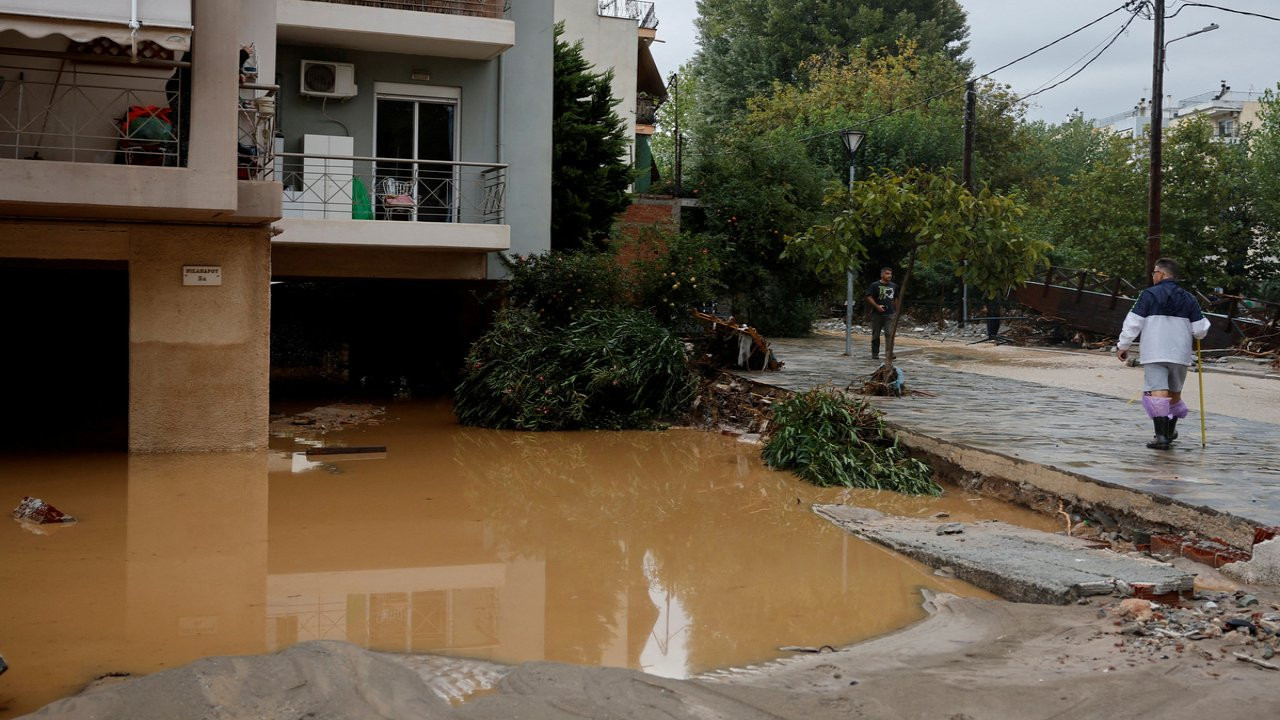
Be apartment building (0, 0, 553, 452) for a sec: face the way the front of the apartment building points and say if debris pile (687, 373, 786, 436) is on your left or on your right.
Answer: on your left

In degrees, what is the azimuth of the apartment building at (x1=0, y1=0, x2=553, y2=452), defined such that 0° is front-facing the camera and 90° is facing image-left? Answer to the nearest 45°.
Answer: approximately 0°

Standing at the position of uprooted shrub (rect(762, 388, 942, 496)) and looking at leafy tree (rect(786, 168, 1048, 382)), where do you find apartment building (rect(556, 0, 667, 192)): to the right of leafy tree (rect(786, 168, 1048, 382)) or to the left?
left

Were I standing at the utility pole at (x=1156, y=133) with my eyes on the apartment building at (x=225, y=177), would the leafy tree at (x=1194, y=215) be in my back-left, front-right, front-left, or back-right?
back-right

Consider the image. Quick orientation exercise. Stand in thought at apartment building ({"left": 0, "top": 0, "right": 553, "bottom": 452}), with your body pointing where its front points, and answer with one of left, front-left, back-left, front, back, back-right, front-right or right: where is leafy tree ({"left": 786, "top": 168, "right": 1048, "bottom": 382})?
left

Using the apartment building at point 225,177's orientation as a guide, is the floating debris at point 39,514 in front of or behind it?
in front

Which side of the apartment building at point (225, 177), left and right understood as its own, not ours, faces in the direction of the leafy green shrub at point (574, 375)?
left

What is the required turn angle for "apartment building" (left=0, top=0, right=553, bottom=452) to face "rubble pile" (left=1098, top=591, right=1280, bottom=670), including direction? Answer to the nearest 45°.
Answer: approximately 45° to its left

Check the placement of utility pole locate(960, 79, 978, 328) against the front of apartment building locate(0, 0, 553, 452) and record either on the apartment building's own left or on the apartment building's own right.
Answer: on the apartment building's own left

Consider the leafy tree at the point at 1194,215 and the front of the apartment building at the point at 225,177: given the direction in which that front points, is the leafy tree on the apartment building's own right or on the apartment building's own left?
on the apartment building's own left
